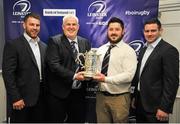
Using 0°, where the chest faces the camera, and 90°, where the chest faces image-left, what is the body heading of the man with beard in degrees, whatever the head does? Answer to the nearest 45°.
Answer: approximately 45°

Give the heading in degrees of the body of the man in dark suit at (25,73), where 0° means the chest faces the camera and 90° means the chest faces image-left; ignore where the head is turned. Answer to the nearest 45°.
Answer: approximately 315°

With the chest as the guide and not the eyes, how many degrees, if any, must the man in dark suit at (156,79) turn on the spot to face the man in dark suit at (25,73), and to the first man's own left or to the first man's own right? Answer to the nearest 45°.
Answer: approximately 45° to the first man's own right

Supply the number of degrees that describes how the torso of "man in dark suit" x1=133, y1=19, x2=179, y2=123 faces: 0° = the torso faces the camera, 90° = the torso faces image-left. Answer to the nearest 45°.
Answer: approximately 45°
